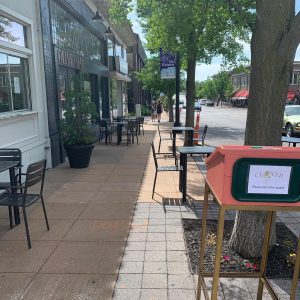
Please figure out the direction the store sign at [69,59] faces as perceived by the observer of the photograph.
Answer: facing the viewer and to the right of the viewer

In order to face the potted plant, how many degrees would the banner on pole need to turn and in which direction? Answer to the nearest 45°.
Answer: approximately 45° to its right

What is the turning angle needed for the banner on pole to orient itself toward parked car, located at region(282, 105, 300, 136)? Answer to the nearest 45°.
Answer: approximately 135° to its left

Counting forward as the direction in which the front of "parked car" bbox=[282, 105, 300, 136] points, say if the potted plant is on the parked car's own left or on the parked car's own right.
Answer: on the parked car's own right

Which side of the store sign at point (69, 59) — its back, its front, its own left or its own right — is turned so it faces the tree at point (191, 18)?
front

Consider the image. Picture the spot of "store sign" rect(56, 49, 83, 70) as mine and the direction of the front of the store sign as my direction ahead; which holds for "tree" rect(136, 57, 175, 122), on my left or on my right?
on my left

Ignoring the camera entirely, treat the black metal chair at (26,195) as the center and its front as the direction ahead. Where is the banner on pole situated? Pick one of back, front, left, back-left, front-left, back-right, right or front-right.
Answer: right

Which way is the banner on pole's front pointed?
toward the camera

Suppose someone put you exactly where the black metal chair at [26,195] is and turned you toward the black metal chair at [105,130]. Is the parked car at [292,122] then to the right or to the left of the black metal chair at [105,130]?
right

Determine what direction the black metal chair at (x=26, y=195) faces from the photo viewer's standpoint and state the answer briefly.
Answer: facing away from the viewer and to the left of the viewer

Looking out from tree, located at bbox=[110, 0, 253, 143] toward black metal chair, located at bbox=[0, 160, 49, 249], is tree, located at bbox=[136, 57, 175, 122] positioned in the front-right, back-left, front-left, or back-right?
back-right

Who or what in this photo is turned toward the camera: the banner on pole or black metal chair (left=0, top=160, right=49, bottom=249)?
the banner on pole

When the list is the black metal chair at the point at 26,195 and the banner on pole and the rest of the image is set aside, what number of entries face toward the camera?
1

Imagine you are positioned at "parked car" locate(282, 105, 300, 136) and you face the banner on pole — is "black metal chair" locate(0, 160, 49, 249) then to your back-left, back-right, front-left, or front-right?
front-left

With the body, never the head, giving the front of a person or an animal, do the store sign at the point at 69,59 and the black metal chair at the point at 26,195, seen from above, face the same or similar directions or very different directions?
very different directions
